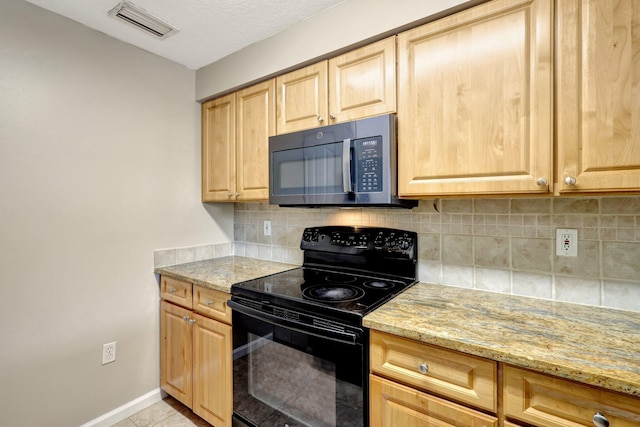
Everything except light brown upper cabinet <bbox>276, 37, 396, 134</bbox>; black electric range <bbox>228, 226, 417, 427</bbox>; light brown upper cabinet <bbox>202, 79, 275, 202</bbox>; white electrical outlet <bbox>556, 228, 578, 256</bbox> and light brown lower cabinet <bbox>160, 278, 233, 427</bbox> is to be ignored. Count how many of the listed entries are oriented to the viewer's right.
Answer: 0

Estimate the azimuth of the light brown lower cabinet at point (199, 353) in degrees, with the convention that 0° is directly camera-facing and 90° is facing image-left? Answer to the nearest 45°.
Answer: approximately 45°

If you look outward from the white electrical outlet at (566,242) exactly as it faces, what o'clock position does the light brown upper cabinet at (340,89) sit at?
The light brown upper cabinet is roughly at 2 o'clock from the white electrical outlet.

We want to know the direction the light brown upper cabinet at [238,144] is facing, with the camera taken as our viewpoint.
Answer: facing the viewer and to the left of the viewer

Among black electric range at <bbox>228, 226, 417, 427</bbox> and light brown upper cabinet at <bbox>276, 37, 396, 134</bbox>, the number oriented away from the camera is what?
0

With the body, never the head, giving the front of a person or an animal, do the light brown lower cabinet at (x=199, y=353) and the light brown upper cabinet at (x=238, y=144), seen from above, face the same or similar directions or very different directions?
same or similar directions

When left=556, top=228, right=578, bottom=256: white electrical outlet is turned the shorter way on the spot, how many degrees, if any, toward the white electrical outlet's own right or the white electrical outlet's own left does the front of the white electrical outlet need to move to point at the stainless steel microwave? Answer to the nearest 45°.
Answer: approximately 45° to the white electrical outlet's own right

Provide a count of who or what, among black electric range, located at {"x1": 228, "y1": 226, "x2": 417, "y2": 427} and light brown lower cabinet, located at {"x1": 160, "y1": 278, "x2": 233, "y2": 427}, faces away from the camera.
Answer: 0

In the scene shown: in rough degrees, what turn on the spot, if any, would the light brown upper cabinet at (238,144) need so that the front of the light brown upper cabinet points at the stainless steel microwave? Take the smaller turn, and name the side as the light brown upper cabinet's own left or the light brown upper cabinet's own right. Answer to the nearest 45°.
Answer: approximately 90° to the light brown upper cabinet's own left

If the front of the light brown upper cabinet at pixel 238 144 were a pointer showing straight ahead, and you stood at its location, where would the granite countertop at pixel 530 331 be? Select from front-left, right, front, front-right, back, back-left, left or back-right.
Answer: left

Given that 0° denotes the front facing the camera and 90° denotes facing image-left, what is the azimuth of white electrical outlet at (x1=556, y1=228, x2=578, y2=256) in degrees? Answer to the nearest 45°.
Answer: approximately 0°

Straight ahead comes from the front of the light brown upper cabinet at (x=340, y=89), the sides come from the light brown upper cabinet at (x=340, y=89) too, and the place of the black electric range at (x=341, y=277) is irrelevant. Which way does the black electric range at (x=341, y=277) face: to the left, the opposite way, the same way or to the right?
the same way

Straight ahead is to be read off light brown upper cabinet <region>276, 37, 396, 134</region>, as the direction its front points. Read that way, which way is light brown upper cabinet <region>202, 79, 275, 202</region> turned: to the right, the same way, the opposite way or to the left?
the same way

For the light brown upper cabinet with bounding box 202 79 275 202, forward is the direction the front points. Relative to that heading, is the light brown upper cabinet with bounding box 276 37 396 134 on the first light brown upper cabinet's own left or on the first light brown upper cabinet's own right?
on the first light brown upper cabinet's own left

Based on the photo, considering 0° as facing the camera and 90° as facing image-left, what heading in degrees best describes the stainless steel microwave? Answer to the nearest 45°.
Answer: approximately 45°

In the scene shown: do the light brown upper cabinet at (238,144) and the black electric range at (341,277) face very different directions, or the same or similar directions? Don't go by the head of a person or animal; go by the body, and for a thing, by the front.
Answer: same or similar directions
